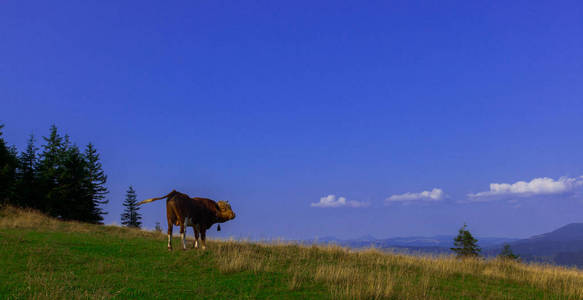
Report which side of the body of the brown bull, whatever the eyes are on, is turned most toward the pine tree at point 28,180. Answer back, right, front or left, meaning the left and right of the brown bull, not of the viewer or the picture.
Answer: left

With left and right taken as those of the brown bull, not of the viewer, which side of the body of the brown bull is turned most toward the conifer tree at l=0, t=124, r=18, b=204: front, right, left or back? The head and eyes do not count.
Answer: left

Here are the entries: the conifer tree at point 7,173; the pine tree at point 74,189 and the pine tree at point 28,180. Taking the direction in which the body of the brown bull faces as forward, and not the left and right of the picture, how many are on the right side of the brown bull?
0

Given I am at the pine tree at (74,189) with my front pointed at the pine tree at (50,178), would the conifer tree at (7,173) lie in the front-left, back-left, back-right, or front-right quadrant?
front-left

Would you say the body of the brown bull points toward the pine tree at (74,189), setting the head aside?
no

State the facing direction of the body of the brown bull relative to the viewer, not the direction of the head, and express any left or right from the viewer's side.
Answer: facing away from the viewer and to the right of the viewer

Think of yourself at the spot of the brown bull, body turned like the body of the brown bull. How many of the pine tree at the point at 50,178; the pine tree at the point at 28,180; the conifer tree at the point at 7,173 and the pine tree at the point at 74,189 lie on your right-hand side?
0

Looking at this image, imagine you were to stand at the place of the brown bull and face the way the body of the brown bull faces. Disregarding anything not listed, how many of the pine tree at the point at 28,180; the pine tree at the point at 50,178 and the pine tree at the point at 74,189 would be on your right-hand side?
0

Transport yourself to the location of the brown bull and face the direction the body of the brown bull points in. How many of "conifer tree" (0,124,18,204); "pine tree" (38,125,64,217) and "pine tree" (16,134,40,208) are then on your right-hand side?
0

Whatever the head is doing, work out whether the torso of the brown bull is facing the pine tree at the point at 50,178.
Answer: no
